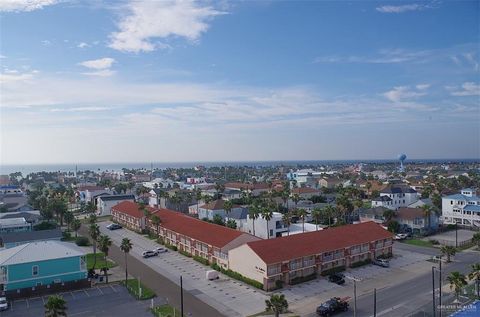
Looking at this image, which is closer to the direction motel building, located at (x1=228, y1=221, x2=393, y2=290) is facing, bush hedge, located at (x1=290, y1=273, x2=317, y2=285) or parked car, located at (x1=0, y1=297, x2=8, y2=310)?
the bush hedge

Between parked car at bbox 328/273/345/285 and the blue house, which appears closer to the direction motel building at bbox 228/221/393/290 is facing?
the parked car

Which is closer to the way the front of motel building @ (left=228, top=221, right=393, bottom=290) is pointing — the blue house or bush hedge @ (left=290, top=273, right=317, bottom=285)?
the bush hedge

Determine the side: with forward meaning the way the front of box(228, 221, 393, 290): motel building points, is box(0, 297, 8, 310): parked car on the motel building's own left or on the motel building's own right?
on the motel building's own right

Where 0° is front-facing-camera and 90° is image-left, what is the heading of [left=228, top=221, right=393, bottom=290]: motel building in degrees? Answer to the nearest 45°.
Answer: approximately 315°

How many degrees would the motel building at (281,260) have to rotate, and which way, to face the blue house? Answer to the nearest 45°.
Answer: approximately 135° to its right

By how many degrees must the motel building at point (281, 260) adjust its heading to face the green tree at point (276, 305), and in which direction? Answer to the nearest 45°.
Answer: approximately 45° to its right
